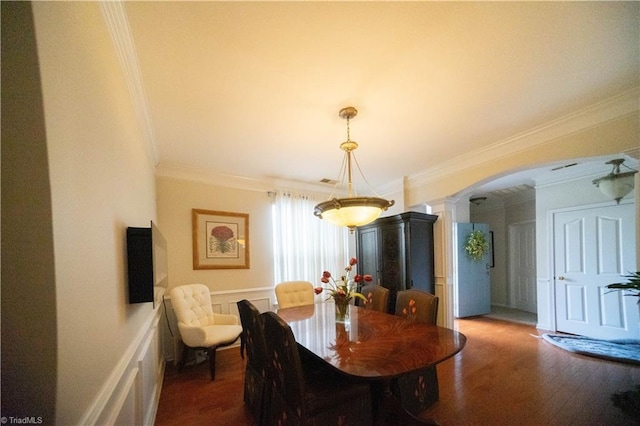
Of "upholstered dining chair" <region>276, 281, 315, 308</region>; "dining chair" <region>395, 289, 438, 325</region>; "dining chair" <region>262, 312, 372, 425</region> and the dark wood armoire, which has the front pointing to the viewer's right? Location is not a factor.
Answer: "dining chair" <region>262, 312, 372, 425</region>

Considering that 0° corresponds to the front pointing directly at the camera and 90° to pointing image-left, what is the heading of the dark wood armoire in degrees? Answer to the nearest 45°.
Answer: approximately 45°

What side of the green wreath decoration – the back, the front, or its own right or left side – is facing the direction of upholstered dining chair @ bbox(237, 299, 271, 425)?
front

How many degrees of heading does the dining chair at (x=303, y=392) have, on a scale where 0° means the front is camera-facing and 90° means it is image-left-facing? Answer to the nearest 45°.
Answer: approximately 270°

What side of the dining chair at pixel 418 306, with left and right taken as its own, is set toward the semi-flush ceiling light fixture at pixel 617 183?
back
